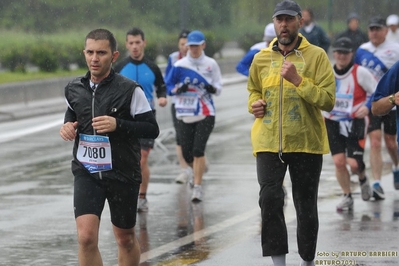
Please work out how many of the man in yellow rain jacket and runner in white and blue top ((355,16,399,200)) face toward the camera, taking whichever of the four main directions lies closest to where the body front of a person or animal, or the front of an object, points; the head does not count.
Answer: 2

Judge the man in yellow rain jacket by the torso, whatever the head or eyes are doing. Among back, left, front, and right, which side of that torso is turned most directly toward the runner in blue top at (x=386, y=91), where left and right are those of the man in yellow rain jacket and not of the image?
left
